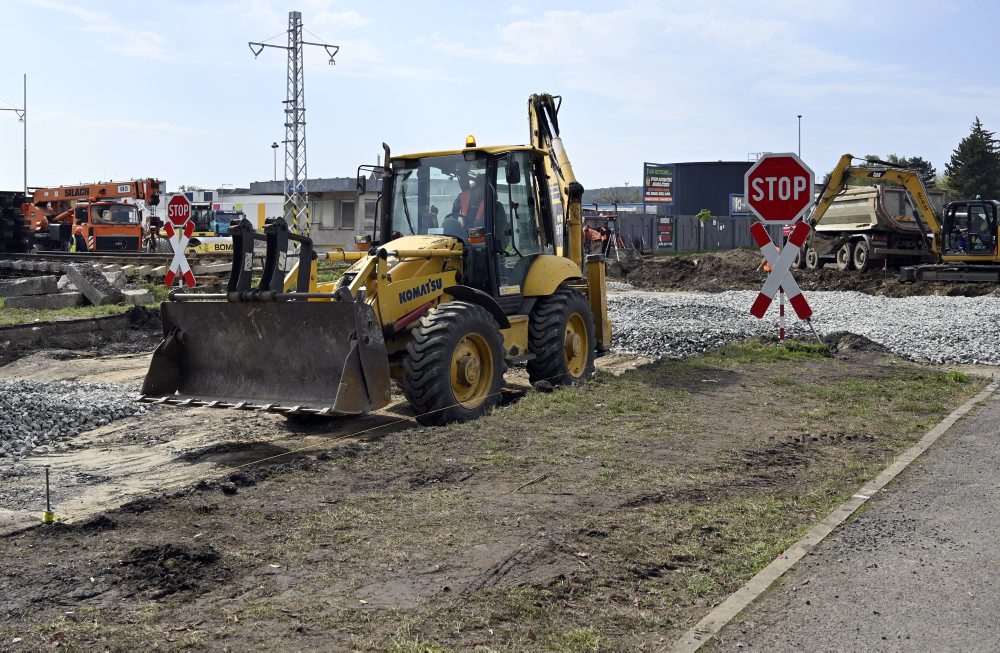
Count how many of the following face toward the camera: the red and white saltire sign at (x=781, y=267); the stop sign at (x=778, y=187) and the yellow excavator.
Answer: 2

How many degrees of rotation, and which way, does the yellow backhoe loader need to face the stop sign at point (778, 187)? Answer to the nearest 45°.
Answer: approximately 180°

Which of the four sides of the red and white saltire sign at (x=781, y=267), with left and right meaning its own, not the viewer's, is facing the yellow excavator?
back

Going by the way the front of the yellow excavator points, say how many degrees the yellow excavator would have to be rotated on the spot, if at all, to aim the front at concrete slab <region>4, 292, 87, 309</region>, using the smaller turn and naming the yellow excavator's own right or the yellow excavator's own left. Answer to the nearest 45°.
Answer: approximately 45° to the yellow excavator's own left

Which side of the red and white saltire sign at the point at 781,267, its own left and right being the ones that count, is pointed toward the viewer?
front

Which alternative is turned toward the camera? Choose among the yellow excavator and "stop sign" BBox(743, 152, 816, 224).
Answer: the stop sign

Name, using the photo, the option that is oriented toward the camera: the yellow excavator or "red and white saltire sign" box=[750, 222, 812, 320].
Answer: the red and white saltire sign

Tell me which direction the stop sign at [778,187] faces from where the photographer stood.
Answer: facing the viewer

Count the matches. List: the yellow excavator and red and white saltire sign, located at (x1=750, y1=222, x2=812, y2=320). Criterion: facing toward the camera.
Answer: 1

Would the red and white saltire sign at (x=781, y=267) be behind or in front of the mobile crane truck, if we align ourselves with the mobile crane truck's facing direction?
in front

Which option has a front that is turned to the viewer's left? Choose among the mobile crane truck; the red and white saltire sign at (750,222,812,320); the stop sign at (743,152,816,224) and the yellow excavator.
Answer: the yellow excavator

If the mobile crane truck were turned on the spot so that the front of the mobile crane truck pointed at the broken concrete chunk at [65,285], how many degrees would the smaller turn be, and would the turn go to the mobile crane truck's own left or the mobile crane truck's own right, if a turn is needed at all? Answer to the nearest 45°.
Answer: approximately 45° to the mobile crane truck's own right

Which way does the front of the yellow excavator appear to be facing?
to the viewer's left
